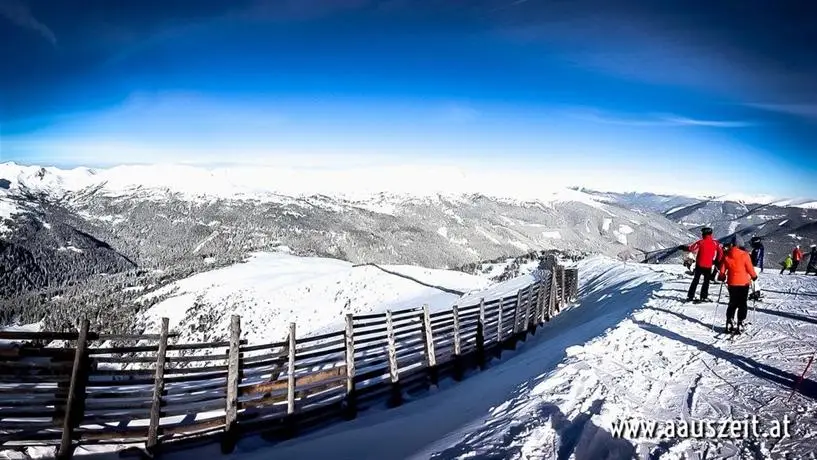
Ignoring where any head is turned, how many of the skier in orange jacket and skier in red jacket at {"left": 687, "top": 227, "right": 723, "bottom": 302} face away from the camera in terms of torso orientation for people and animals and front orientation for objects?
2

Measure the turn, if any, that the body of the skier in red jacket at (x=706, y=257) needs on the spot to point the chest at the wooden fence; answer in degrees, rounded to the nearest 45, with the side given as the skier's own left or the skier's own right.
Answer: approximately 135° to the skier's own left

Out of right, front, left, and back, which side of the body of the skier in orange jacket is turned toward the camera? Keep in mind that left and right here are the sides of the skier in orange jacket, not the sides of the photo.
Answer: back

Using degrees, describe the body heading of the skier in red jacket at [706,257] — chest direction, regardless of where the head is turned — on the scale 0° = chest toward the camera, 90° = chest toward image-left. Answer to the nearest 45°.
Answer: approximately 180°

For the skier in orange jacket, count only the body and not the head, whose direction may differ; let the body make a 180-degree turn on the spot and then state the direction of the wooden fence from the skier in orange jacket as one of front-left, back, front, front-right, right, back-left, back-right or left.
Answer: front-right

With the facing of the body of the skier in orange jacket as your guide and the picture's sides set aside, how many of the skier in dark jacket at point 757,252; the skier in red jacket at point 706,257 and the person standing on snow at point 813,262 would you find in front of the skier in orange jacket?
3

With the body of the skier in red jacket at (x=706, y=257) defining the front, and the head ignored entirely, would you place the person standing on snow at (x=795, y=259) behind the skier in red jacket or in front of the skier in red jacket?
in front

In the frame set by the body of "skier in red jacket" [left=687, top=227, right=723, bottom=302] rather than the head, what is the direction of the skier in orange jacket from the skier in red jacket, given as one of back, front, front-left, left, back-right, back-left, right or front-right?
back

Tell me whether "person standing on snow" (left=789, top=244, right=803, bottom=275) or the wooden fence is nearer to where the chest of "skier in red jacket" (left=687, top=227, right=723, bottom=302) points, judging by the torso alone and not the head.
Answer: the person standing on snow
